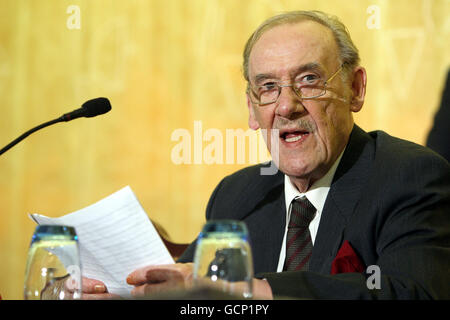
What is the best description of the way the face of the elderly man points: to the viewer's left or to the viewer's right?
to the viewer's left

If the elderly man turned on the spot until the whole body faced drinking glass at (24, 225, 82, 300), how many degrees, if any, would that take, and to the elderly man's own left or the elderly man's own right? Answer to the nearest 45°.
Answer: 0° — they already face it

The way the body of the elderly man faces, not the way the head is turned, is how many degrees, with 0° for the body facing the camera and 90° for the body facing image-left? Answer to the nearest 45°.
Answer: approximately 45°
